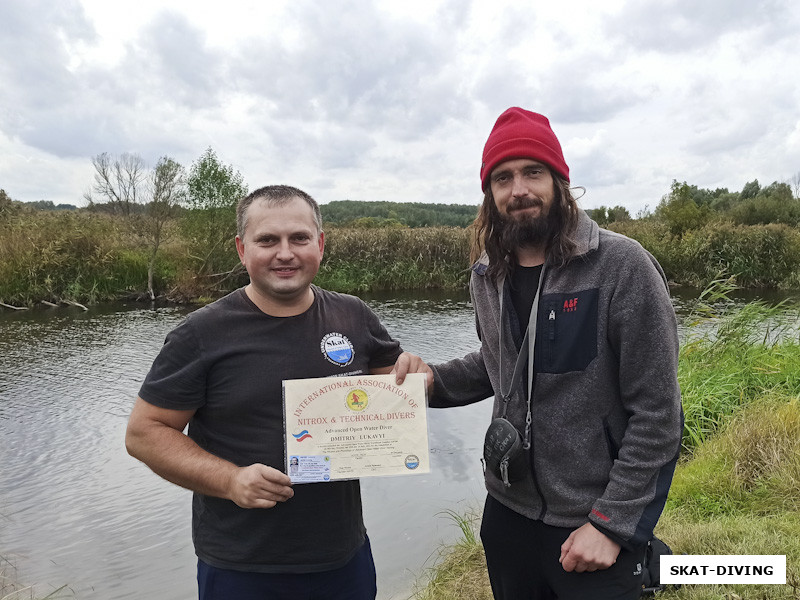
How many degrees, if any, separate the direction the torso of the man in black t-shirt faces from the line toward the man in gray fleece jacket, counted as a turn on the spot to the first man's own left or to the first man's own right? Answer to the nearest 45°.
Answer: approximately 90° to the first man's own left

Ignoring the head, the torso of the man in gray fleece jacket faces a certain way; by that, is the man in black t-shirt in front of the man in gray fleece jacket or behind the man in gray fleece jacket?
in front

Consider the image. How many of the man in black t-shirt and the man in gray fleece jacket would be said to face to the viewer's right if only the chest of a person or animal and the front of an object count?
0

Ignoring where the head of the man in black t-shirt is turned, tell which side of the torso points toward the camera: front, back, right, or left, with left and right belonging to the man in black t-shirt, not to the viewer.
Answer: front

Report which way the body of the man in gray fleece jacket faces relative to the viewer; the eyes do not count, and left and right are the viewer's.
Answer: facing the viewer and to the left of the viewer
